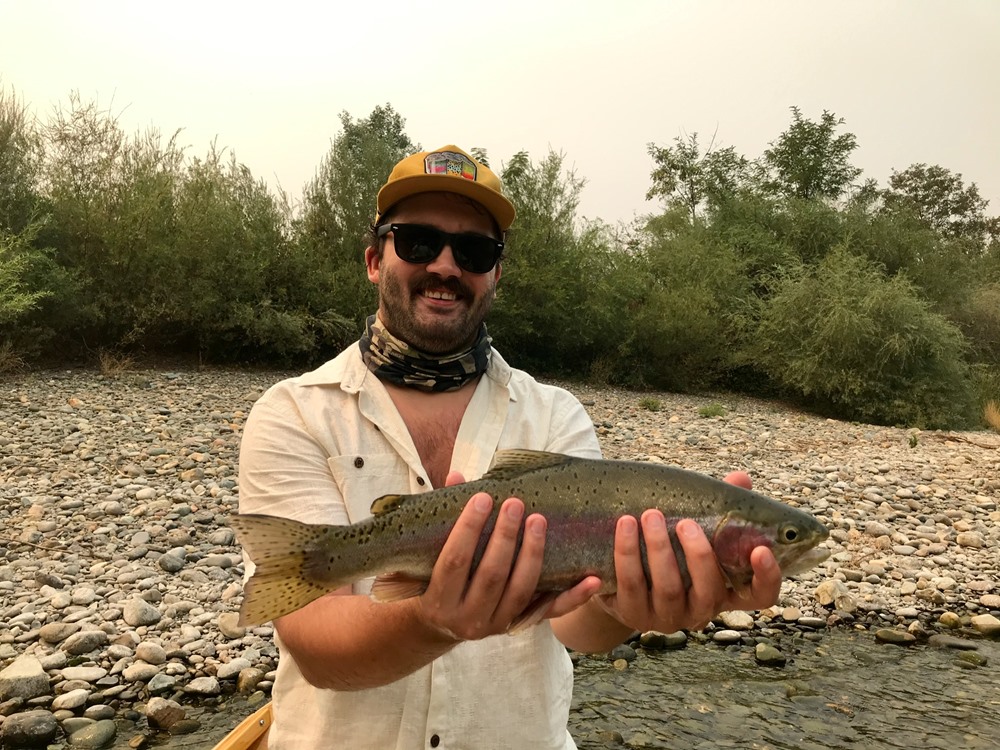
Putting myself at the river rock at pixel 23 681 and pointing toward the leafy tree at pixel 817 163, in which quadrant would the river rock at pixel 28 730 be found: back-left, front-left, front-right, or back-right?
back-right

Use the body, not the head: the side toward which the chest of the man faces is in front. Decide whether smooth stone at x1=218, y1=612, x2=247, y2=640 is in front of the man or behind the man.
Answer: behind

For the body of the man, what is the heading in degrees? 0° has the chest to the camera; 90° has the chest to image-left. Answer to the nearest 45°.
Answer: approximately 0°
